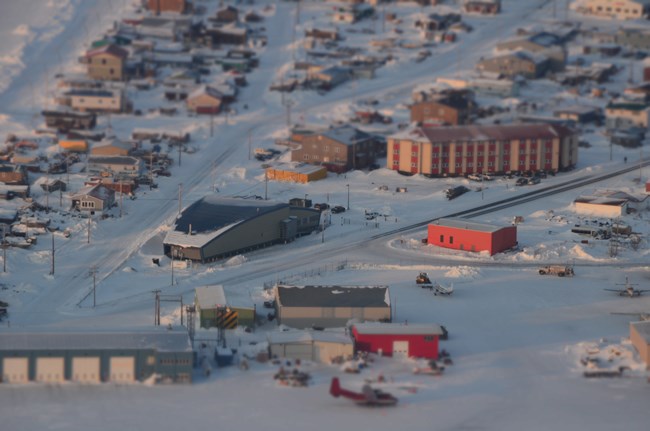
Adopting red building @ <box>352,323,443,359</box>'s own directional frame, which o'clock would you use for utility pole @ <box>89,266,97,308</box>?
The utility pole is roughly at 4 o'clock from the red building.

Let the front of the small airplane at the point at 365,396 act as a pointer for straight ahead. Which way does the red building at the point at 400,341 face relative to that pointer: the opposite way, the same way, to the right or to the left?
to the right

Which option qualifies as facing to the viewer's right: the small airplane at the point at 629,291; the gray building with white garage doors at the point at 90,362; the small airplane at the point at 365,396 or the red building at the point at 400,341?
the small airplane at the point at 365,396

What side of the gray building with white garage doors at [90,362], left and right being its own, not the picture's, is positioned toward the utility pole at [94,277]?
back

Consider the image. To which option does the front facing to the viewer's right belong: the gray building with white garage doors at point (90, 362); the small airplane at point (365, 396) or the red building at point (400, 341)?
the small airplane

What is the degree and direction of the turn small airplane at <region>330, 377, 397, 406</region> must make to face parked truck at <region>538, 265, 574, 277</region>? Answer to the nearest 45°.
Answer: approximately 45° to its left

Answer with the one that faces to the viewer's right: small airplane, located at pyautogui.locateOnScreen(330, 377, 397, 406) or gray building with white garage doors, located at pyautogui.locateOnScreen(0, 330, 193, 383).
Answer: the small airplane

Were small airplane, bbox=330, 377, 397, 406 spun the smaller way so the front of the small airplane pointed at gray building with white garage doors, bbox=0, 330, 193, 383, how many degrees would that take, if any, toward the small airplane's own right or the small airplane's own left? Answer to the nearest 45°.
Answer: approximately 180°

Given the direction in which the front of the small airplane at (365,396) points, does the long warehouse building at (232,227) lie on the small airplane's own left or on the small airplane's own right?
on the small airplane's own left

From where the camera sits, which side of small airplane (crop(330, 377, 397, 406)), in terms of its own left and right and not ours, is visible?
right

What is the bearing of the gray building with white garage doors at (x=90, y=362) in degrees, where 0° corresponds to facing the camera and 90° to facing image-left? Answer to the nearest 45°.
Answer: approximately 0°

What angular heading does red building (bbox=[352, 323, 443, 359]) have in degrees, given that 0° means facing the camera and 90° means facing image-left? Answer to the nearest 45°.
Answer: approximately 0°
